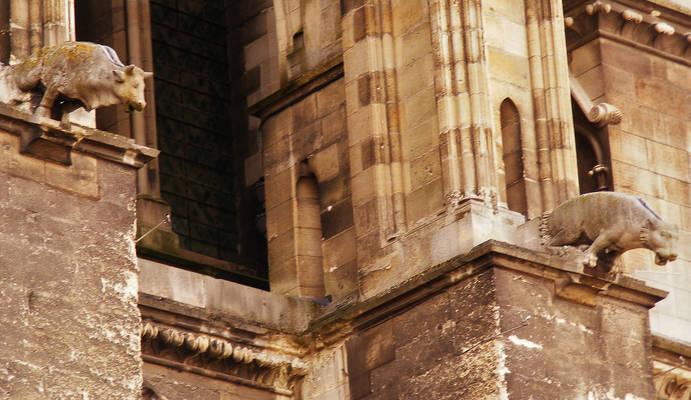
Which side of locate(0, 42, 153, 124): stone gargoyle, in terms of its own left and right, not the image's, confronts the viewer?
right

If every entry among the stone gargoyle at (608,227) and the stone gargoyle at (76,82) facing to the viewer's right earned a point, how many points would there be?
2

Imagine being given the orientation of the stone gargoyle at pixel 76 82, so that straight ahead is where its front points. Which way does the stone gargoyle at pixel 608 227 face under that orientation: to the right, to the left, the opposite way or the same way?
the same way

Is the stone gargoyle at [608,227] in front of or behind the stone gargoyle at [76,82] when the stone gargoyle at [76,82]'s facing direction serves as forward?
in front

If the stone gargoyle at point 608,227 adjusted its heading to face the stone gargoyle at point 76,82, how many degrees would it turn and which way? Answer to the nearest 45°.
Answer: approximately 135° to its right

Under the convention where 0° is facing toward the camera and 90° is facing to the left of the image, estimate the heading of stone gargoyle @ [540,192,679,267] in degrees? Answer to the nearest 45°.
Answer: approximately 270°
